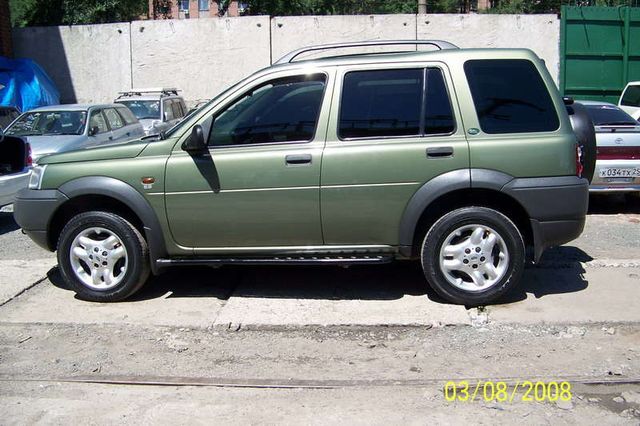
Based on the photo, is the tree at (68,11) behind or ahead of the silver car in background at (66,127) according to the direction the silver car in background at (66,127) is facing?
behind

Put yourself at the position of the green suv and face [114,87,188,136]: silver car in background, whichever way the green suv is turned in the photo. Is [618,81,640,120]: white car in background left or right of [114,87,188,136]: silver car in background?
right

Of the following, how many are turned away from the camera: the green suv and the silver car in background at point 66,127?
0

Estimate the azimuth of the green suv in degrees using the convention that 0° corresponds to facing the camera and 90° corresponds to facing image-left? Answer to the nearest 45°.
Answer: approximately 90°

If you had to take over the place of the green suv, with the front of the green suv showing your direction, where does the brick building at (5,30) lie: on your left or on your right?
on your right

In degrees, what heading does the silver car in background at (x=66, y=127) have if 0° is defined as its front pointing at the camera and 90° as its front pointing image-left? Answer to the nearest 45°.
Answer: approximately 45°

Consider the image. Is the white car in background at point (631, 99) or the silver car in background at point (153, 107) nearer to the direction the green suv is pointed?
the silver car in background

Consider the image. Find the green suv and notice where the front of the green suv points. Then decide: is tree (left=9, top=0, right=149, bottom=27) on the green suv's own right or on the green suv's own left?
on the green suv's own right

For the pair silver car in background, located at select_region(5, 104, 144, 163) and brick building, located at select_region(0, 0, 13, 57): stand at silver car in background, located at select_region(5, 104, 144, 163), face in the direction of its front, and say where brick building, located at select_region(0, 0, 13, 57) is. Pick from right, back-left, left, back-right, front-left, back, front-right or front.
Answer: back-right
